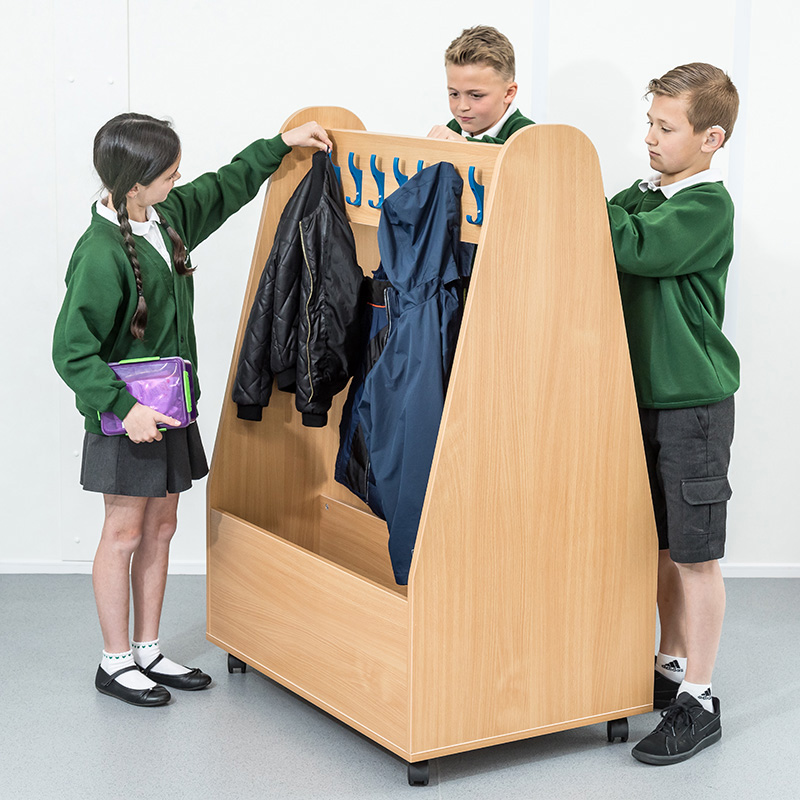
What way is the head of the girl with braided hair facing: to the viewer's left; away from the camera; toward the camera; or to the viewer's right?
to the viewer's right

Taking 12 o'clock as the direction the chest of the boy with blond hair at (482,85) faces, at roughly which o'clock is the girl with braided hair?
The girl with braided hair is roughly at 1 o'clock from the boy with blond hair.

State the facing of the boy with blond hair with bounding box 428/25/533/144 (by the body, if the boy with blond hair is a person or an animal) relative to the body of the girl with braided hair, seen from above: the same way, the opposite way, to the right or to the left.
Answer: to the right

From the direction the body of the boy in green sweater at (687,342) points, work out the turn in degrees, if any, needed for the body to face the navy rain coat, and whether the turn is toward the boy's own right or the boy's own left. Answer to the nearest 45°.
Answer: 0° — they already face it

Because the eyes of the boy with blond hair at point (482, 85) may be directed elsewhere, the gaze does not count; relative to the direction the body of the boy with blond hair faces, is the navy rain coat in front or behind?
in front

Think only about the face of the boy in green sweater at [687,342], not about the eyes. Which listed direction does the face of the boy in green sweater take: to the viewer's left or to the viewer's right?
to the viewer's left

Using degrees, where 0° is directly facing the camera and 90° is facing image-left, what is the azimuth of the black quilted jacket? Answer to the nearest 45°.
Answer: approximately 45°

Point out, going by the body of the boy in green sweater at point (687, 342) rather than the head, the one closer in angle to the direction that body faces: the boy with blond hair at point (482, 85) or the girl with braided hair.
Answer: the girl with braided hair

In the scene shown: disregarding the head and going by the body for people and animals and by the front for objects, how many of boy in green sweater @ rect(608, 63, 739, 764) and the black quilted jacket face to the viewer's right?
0

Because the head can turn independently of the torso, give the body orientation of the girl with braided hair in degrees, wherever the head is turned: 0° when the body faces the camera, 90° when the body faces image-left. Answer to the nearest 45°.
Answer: approximately 315°
